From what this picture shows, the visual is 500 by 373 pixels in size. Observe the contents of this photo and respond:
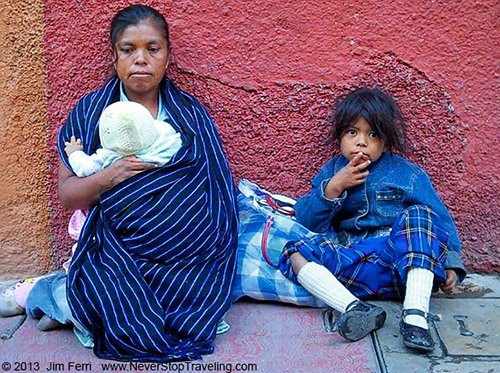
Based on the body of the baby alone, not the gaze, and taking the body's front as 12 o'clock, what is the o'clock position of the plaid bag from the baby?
The plaid bag is roughly at 3 o'clock from the baby.

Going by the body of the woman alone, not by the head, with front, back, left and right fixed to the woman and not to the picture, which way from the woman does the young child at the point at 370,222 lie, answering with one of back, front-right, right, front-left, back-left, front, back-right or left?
left

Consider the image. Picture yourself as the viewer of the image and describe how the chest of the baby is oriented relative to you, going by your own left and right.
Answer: facing away from the viewer

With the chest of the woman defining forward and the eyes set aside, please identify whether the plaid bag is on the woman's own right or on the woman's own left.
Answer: on the woman's own left

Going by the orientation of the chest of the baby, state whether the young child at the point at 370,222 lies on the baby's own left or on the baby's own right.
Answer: on the baby's own right
